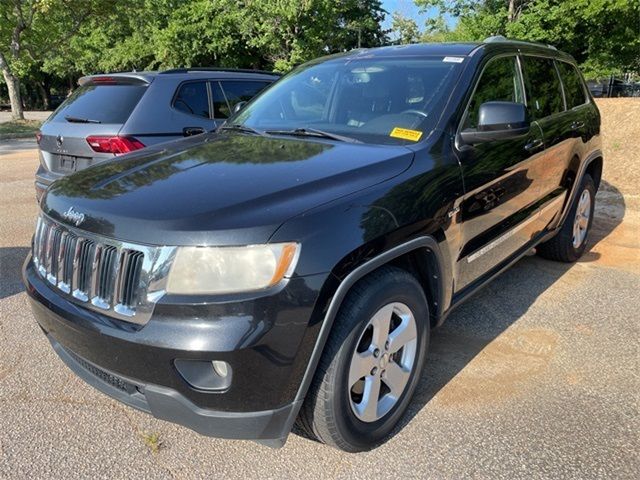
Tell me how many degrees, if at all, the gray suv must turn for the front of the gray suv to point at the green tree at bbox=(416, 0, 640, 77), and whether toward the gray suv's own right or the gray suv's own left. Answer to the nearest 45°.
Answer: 0° — it already faces it

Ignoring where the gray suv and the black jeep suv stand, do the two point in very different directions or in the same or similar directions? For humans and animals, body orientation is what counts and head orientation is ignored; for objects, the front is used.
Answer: very different directions

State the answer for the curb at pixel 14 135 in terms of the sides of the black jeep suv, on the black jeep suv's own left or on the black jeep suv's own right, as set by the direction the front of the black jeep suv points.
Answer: on the black jeep suv's own right

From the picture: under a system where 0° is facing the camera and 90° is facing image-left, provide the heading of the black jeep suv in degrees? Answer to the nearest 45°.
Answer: approximately 45°

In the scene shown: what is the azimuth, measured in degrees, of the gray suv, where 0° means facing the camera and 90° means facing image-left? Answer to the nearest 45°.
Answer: approximately 225°

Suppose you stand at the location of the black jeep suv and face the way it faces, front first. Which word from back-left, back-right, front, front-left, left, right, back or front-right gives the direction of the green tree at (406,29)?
back-right

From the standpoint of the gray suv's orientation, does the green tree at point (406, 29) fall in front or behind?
in front
